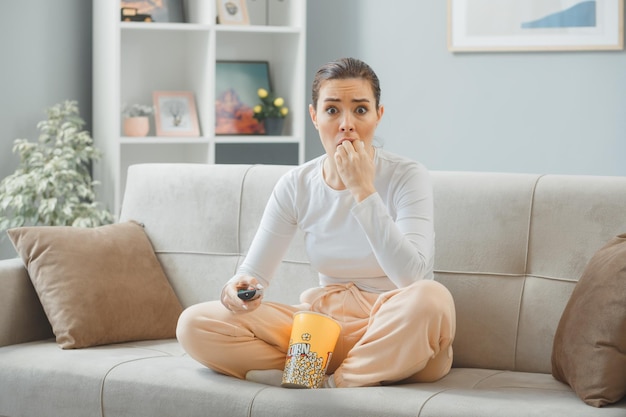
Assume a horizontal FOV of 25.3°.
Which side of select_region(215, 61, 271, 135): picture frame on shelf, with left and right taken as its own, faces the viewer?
front

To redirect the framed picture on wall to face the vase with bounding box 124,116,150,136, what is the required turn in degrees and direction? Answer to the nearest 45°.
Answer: approximately 90° to its right

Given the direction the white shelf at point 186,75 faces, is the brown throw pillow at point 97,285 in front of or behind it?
in front

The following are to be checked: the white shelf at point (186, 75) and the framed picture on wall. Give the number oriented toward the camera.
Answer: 2

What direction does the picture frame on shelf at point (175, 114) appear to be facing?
toward the camera

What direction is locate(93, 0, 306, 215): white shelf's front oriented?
toward the camera

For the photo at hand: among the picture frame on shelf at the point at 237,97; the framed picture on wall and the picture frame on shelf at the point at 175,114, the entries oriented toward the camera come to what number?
3

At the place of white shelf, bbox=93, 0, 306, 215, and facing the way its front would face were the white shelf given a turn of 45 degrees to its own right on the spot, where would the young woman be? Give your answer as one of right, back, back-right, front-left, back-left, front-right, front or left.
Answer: front-left
